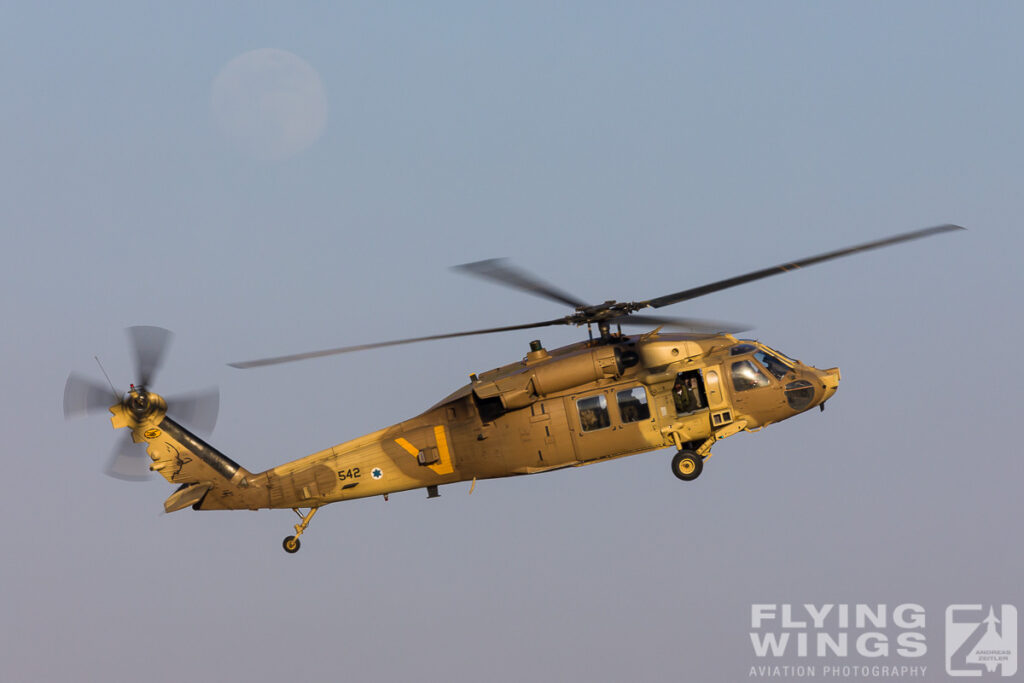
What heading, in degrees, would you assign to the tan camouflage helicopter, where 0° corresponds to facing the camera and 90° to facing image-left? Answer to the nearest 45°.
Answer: approximately 270°
